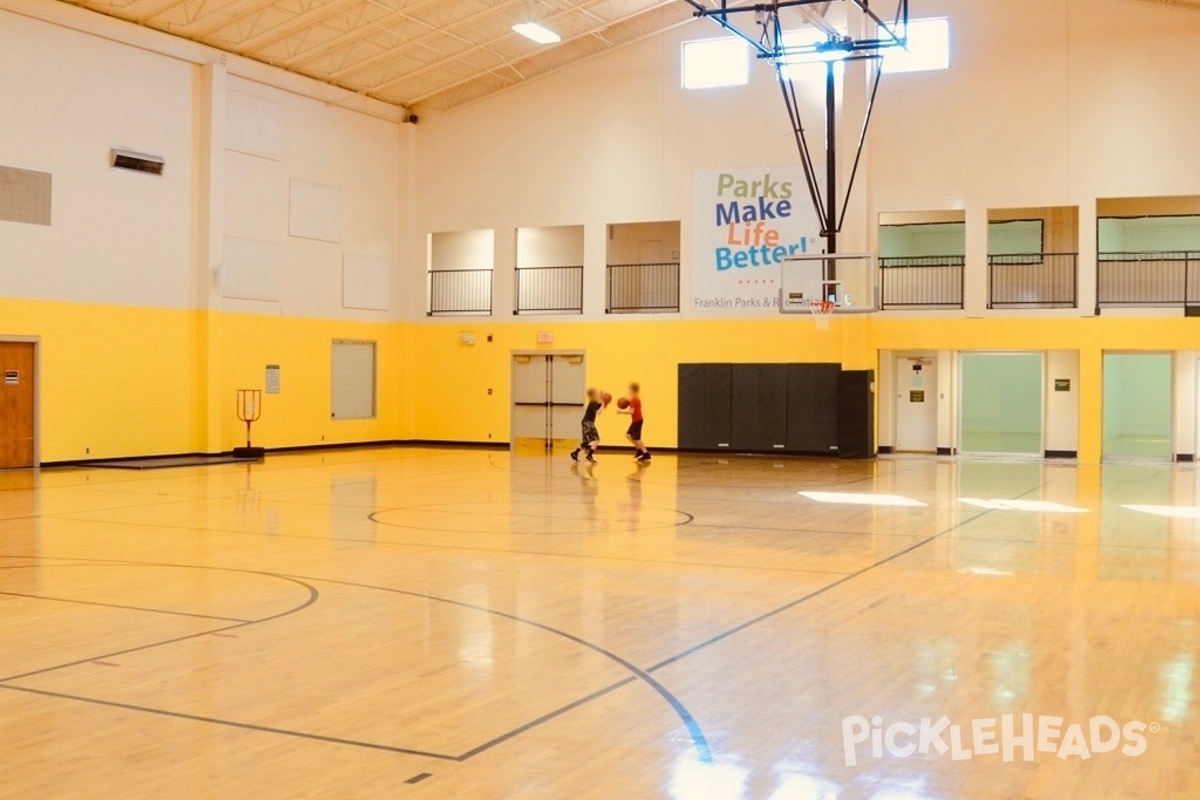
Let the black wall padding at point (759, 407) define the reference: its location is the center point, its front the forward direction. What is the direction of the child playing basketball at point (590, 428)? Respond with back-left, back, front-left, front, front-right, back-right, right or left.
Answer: front-right

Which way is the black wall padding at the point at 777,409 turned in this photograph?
toward the camera

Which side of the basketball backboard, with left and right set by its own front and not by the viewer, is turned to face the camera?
front

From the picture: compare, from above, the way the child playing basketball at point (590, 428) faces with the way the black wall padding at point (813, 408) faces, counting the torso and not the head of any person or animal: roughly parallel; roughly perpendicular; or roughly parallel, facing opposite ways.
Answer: roughly perpendicular

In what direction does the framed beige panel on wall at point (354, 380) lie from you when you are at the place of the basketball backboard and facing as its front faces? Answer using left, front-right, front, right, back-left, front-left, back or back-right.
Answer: right

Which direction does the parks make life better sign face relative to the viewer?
toward the camera

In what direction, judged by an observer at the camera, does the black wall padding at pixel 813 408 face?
facing the viewer

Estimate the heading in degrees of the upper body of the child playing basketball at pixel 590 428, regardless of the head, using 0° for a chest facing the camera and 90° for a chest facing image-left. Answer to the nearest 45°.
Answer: approximately 270°

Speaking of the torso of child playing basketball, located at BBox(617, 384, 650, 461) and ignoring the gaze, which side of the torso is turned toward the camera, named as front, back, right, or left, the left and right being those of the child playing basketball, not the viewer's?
left

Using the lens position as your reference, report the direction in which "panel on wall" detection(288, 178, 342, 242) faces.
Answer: facing the viewer and to the right of the viewer

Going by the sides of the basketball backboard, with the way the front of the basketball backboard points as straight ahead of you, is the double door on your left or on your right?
on your right

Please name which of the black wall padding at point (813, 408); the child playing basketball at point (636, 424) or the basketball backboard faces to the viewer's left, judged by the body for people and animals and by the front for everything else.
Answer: the child playing basketball

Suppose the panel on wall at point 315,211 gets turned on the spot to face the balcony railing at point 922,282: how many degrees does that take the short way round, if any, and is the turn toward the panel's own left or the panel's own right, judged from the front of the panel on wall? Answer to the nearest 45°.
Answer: approximately 45° to the panel's own left
